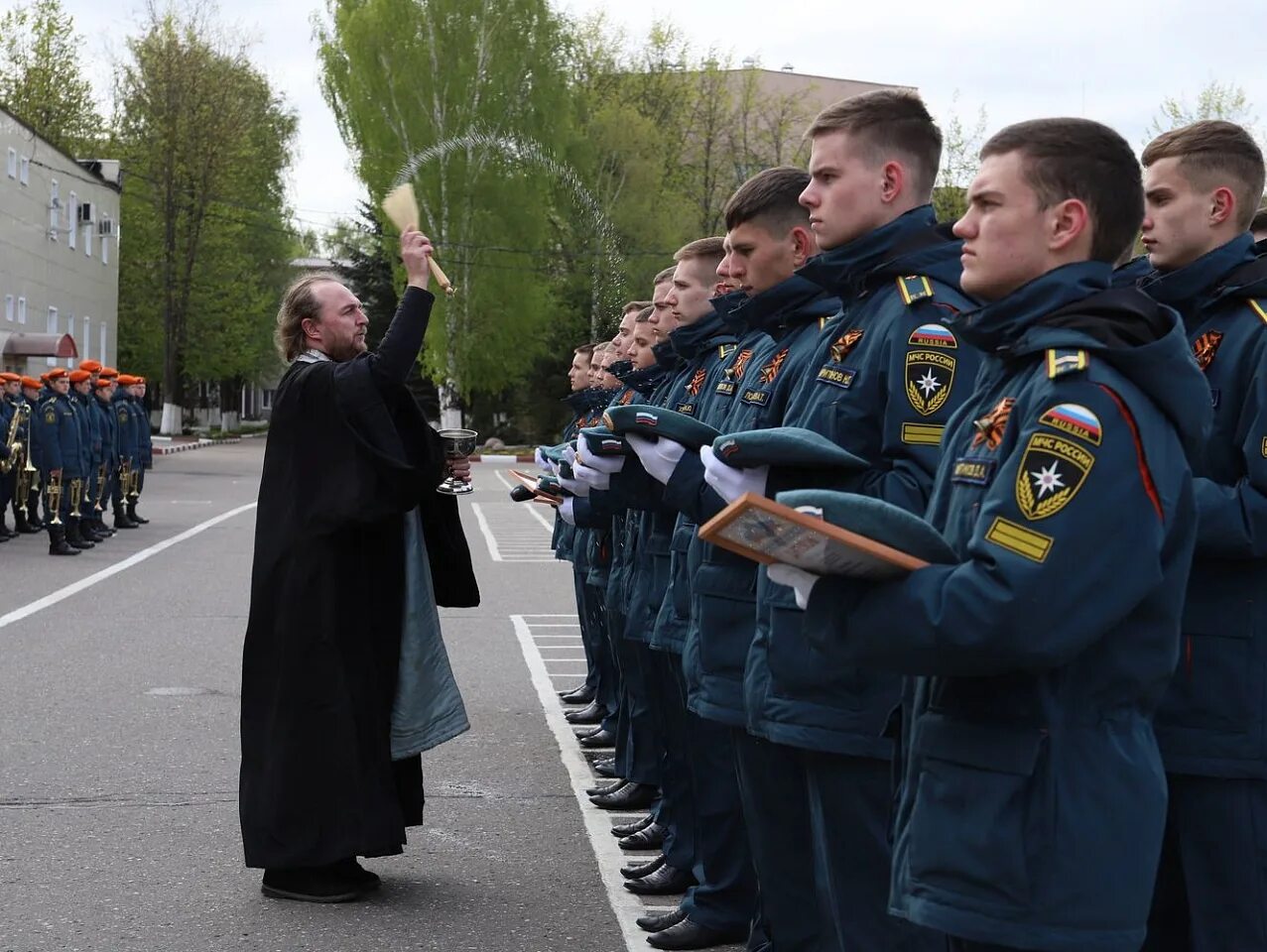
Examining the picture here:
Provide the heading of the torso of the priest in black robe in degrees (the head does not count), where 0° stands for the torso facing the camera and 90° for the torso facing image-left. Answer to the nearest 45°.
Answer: approximately 270°

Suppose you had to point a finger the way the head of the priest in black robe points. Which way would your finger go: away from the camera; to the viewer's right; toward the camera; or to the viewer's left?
to the viewer's right
